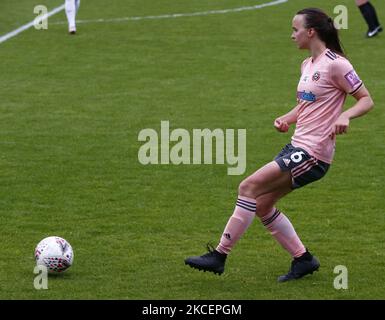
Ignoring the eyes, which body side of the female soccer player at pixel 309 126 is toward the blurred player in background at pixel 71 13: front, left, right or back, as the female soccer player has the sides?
right

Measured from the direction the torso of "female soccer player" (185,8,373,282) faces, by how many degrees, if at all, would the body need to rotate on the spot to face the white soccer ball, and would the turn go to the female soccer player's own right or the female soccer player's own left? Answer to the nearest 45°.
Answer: approximately 45° to the female soccer player's own right

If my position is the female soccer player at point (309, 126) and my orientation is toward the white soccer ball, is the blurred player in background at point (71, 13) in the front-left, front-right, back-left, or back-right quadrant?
front-right

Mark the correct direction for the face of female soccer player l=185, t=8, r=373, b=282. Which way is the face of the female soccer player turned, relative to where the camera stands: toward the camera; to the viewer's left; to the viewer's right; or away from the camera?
to the viewer's left

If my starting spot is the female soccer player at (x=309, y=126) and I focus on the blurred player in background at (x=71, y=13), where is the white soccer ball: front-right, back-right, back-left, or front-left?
front-left

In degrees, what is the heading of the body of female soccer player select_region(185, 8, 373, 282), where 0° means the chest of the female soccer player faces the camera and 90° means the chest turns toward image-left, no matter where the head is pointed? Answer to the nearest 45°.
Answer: approximately 45°

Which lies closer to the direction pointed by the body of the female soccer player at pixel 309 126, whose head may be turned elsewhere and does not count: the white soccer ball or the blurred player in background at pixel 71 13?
the white soccer ball
